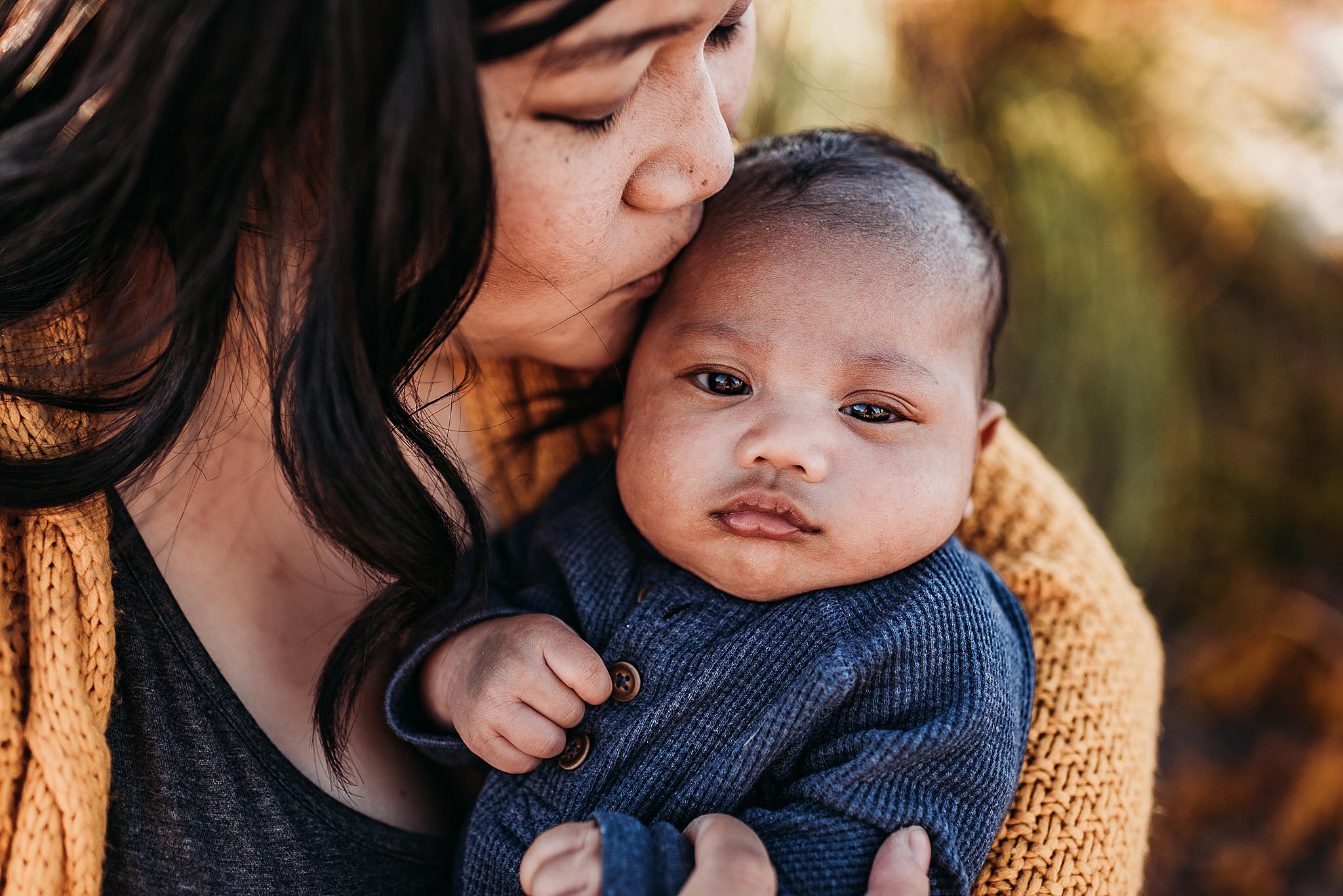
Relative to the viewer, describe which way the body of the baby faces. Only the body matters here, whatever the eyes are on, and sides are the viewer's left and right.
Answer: facing the viewer and to the left of the viewer

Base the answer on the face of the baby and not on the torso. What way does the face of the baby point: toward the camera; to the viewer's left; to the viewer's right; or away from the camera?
toward the camera
